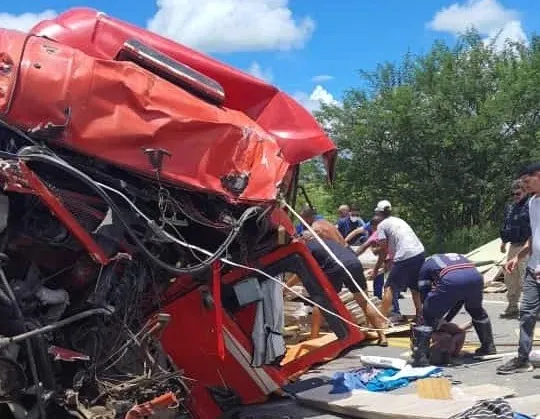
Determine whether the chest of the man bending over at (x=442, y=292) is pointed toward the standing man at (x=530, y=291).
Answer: no

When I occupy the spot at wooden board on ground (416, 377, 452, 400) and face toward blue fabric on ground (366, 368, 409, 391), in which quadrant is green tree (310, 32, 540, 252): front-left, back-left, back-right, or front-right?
front-right

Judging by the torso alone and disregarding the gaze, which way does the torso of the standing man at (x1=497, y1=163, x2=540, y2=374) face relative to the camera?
to the viewer's left

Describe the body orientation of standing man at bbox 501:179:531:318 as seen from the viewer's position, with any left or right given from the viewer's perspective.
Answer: facing the viewer and to the left of the viewer

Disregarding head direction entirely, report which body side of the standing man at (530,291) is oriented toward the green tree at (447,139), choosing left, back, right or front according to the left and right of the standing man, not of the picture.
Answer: right

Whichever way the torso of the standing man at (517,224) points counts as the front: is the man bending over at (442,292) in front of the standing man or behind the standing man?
in front

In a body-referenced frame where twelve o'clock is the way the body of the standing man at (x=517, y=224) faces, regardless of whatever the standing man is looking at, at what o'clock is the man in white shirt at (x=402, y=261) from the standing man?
The man in white shirt is roughly at 1 o'clock from the standing man.

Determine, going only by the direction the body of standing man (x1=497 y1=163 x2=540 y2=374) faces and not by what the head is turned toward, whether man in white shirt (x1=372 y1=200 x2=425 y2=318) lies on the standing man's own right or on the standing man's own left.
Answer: on the standing man's own right

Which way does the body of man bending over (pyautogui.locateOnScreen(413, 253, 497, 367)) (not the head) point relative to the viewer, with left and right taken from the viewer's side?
facing away from the viewer and to the left of the viewer

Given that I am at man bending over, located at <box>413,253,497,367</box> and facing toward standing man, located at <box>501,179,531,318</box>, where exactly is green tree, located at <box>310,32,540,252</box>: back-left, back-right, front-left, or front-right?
front-left

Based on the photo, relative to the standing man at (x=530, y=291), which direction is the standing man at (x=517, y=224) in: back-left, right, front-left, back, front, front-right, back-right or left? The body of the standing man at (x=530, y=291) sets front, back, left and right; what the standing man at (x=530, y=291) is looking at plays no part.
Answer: right

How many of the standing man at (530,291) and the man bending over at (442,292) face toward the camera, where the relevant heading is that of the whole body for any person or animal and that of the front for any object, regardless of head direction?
0

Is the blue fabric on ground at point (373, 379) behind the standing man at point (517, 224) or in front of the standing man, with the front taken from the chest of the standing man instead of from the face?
in front

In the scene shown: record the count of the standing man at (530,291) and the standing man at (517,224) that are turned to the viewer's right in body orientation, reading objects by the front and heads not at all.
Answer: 0
